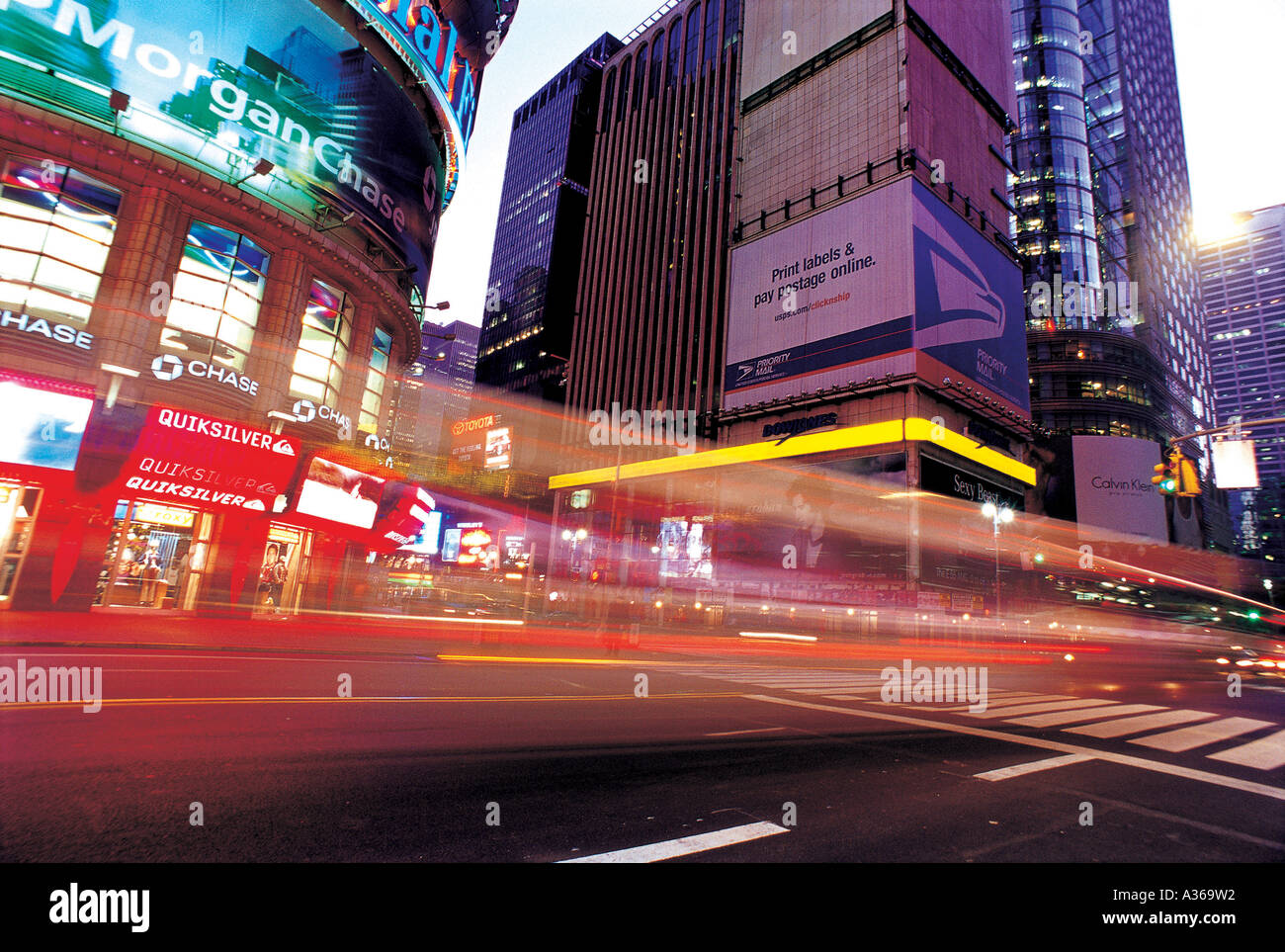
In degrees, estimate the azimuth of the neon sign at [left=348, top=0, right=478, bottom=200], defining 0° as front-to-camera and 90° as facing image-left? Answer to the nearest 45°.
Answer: approximately 315°

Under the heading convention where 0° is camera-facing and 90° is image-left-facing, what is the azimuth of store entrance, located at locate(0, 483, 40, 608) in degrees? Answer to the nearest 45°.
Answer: approximately 315°

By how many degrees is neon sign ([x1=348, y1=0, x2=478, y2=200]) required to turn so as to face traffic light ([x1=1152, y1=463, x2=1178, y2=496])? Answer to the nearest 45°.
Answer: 0° — it already faces it
